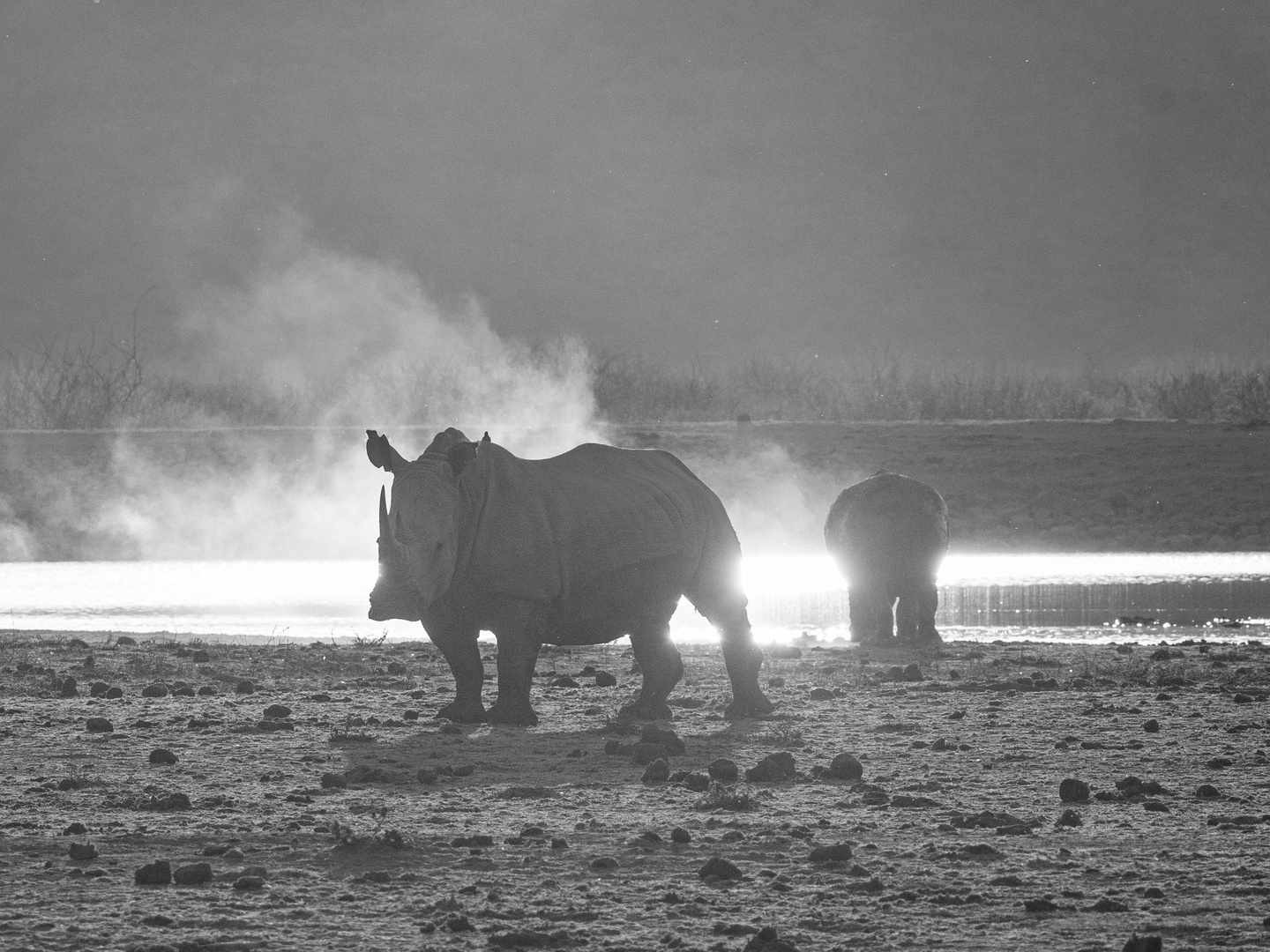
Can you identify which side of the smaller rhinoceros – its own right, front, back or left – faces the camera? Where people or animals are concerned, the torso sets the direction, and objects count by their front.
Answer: back

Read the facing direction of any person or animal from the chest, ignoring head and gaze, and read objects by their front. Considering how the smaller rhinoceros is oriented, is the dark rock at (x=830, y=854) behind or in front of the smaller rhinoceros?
behind

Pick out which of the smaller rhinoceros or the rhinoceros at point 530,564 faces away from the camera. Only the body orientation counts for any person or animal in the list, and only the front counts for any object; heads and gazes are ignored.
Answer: the smaller rhinoceros

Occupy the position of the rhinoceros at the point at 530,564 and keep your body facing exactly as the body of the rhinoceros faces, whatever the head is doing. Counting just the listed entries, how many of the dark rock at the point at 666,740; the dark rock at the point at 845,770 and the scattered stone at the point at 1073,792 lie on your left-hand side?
3

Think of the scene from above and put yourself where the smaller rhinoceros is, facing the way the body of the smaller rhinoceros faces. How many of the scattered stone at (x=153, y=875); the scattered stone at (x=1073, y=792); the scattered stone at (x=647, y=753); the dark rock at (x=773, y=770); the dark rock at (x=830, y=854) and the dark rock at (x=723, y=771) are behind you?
6

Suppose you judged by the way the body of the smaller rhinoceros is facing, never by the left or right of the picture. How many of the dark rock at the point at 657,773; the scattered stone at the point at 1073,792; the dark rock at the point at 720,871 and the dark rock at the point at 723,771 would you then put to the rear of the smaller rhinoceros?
4

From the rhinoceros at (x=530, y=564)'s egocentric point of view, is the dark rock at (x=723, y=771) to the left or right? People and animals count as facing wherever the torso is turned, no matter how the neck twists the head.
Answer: on its left

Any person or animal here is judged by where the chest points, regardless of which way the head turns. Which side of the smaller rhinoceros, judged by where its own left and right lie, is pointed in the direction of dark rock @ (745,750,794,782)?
back

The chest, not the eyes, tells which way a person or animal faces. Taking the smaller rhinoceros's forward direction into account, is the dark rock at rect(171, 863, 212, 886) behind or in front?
behind

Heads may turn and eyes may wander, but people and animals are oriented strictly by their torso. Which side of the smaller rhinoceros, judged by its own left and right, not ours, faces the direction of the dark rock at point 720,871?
back

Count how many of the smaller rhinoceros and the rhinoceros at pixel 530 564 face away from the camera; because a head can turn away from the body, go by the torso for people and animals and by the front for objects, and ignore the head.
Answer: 1

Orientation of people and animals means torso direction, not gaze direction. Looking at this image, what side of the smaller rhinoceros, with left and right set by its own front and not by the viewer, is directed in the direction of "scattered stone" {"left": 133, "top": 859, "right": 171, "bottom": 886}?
back

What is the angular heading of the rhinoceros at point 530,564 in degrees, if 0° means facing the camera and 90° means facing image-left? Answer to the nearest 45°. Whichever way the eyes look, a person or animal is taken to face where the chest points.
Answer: approximately 45°

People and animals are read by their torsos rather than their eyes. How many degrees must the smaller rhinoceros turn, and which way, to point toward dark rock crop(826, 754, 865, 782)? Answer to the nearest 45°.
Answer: approximately 180°
